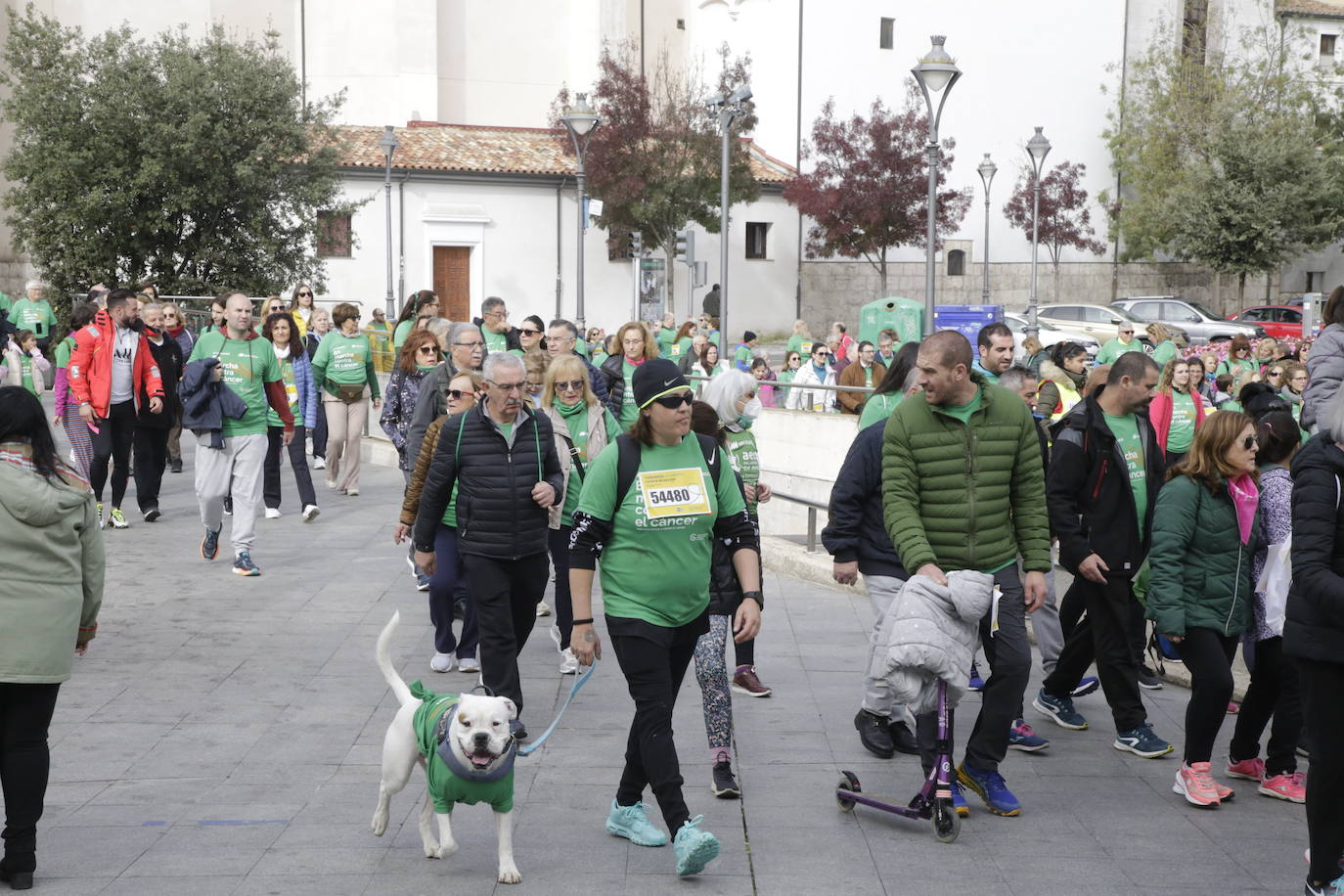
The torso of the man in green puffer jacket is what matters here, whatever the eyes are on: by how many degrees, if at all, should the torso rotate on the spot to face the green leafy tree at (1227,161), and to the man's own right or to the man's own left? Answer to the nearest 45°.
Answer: approximately 180°

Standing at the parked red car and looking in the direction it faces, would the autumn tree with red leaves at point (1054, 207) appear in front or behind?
in front

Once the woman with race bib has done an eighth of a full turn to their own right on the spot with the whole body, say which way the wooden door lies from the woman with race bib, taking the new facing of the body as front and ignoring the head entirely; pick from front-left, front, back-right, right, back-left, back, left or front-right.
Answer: back

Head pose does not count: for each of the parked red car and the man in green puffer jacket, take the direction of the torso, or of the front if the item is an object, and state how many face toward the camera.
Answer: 1

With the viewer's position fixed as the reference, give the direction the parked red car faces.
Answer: facing to the left of the viewer

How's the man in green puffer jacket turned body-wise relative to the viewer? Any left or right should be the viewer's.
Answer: facing the viewer

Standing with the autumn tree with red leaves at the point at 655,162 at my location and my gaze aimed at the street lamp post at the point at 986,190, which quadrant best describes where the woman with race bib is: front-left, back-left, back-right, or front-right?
back-right

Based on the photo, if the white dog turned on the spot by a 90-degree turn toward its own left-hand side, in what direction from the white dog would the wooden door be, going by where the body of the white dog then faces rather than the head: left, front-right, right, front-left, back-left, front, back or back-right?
front-left

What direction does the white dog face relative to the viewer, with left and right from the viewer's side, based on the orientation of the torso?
facing the viewer and to the right of the viewer

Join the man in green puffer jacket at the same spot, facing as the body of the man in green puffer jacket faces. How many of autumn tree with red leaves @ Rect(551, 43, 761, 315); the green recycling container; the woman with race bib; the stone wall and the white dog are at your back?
3

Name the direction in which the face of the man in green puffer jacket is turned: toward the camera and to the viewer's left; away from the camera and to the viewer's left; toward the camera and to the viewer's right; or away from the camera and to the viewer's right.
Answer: toward the camera and to the viewer's left

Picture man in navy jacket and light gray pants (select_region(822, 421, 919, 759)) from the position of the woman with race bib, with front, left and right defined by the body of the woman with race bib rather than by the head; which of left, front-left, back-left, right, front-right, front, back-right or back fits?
left
